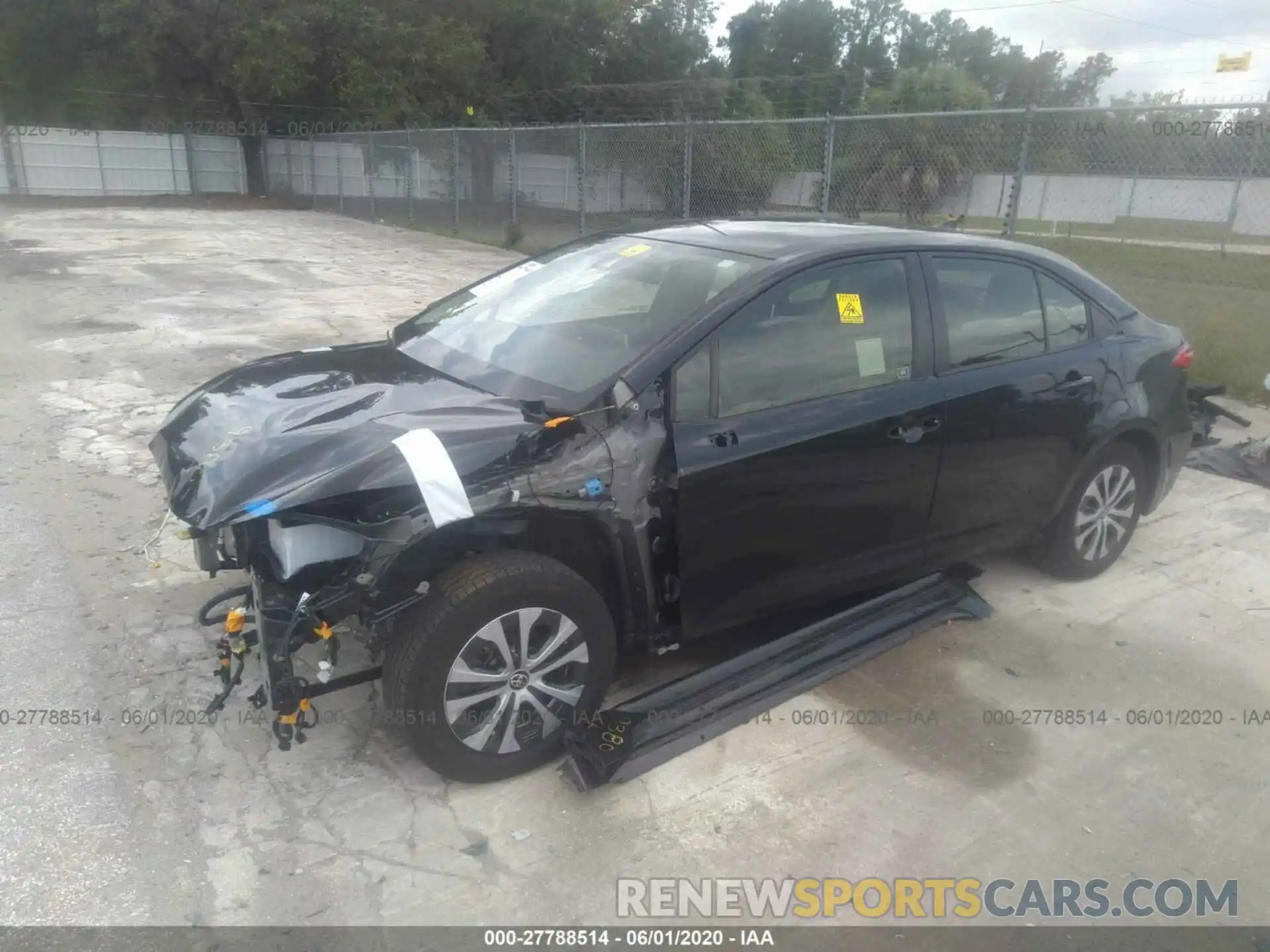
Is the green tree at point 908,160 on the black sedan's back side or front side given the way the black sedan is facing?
on the back side

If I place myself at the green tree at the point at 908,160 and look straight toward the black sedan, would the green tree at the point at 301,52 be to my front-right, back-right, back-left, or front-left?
back-right

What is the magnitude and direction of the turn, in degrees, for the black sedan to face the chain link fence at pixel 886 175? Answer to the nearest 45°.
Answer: approximately 135° to its right

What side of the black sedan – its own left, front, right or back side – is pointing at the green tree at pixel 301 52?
right

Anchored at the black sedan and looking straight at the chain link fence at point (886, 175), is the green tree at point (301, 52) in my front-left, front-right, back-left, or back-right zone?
front-left
